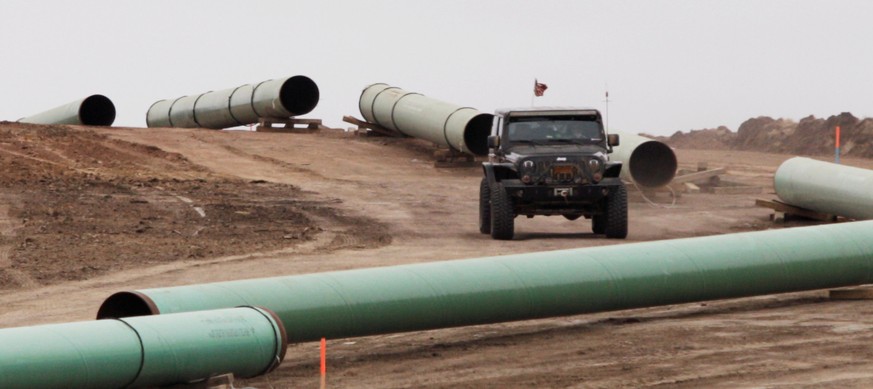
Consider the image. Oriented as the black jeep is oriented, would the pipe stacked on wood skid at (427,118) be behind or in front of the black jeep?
behind

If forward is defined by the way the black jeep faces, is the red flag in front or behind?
behind

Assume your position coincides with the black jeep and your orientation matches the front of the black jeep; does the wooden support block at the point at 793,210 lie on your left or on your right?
on your left

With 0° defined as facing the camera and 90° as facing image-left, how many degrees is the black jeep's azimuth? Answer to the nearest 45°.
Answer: approximately 0°

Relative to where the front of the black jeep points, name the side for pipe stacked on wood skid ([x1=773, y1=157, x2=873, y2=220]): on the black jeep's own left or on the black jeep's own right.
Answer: on the black jeep's own left

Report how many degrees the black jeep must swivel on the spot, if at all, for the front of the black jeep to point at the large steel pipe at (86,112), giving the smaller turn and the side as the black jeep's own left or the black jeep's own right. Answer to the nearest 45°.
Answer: approximately 135° to the black jeep's own right

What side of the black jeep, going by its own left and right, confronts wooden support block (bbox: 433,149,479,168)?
back

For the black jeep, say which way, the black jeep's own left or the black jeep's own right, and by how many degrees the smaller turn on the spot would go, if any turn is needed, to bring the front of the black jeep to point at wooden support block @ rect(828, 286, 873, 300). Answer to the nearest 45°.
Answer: approximately 45° to the black jeep's own left

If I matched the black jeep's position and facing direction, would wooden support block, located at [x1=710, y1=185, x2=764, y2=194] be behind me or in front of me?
behind
